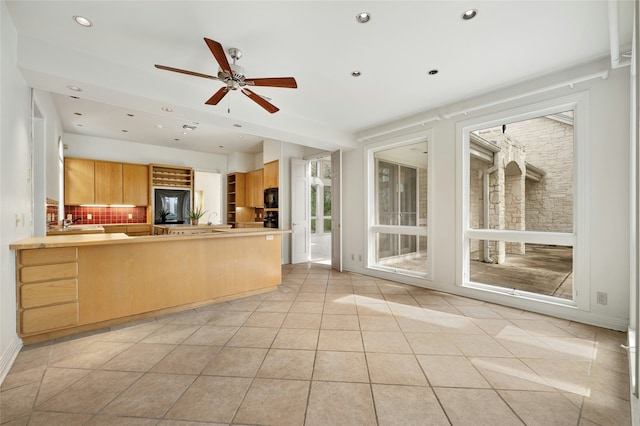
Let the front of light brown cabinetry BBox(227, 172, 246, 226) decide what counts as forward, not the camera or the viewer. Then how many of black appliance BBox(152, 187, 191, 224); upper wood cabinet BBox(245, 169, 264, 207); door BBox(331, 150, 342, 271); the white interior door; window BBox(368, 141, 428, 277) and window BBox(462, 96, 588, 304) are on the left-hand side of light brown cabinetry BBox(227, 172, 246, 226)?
5

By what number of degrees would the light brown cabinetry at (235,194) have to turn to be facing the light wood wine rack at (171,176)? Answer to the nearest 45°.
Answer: approximately 45° to its right

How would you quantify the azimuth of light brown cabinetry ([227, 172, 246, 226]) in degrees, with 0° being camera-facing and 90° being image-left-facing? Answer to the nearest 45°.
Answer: approximately 45°

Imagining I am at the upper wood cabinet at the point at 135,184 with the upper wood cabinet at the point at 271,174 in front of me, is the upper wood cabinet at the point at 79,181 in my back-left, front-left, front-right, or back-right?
back-right

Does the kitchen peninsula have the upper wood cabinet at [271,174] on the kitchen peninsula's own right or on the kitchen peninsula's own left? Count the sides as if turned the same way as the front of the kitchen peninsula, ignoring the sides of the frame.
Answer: on the kitchen peninsula's own left

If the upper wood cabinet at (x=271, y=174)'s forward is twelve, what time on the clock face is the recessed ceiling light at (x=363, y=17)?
The recessed ceiling light is roughly at 10 o'clock from the upper wood cabinet.

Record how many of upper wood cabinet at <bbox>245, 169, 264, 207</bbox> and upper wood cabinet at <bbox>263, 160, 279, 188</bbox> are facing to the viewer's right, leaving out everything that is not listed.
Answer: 0

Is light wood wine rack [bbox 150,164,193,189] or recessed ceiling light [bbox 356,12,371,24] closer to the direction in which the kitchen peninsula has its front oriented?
the recessed ceiling light

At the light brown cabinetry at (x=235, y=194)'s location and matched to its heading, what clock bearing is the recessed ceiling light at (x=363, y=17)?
The recessed ceiling light is roughly at 10 o'clock from the light brown cabinetry.

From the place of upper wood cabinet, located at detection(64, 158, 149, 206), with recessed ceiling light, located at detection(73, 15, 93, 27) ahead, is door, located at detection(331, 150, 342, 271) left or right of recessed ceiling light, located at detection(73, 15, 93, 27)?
left

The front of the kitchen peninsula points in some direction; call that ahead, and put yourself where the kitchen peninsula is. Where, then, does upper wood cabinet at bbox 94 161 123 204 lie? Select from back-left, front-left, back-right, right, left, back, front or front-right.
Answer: back-left

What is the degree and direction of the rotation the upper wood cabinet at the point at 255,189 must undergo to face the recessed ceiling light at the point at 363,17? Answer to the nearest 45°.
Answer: approximately 45° to its left

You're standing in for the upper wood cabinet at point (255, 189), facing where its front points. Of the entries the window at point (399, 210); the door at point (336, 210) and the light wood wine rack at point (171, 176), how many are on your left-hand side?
2

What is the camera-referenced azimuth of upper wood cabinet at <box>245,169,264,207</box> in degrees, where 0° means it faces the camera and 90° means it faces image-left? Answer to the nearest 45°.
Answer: approximately 45°
